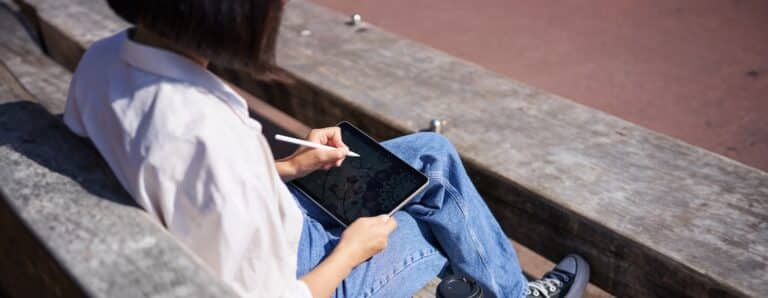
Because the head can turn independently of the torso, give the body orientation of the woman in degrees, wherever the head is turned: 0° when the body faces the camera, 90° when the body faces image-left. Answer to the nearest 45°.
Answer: approximately 270°
